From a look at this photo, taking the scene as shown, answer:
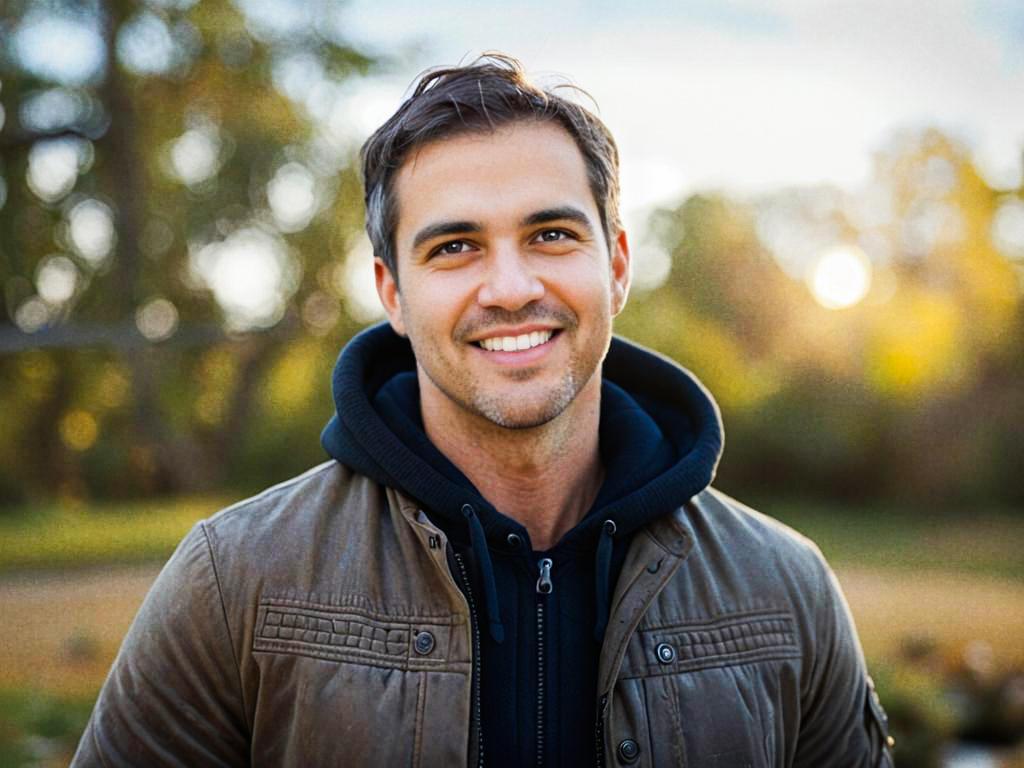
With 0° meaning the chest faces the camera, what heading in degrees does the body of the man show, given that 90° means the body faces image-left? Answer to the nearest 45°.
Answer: approximately 0°

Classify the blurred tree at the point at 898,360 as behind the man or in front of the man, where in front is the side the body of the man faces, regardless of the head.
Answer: behind

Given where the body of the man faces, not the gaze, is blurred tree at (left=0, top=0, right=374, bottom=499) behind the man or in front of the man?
behind
